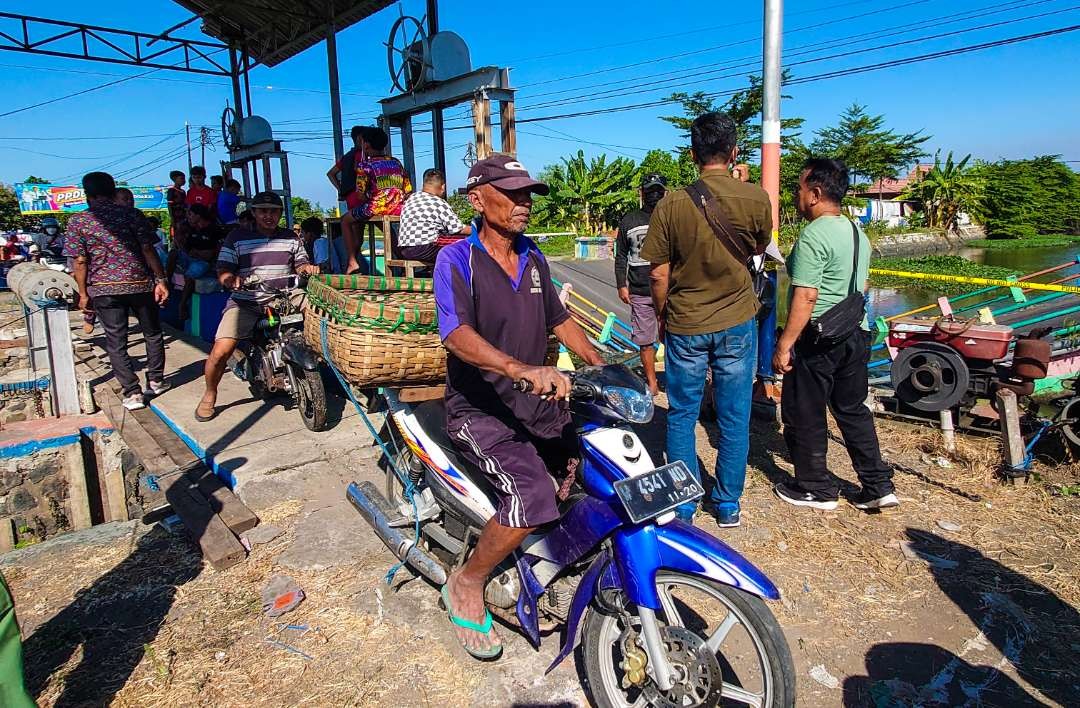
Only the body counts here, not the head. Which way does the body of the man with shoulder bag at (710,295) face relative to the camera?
away from the camera

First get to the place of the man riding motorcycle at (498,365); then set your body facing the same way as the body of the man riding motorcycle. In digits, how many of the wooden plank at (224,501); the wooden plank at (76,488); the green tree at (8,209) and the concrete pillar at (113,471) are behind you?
4

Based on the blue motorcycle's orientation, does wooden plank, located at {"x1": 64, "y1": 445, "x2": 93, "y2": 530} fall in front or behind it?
behind

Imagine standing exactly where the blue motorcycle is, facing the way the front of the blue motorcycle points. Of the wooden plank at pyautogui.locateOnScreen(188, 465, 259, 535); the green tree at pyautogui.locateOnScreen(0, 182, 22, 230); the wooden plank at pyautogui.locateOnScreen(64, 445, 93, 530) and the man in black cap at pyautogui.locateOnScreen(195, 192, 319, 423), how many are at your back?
4

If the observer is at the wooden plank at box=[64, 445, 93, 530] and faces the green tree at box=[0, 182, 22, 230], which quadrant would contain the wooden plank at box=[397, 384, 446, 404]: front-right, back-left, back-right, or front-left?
back-right

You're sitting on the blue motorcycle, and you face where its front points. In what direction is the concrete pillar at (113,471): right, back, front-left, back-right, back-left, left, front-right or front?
back

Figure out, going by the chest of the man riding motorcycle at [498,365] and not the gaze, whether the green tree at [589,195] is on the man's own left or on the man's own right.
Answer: on the man's own left

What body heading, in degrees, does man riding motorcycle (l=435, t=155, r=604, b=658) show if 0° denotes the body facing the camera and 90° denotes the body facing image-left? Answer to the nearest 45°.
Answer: approximately 315°

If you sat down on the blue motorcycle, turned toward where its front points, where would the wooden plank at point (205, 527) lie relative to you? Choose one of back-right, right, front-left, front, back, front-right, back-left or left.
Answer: back

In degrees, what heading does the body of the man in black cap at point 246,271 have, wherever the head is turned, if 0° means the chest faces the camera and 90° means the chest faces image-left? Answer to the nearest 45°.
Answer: approximately 0°

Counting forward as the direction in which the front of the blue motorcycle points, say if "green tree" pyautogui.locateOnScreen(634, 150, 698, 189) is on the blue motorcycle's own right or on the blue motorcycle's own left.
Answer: on the blue motorcycle's own left

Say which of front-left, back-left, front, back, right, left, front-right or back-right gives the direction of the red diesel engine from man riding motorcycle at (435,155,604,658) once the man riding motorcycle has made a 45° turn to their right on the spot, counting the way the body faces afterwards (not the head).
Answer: back-left

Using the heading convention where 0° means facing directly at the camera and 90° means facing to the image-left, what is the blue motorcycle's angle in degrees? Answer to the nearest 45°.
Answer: approximately 315°
